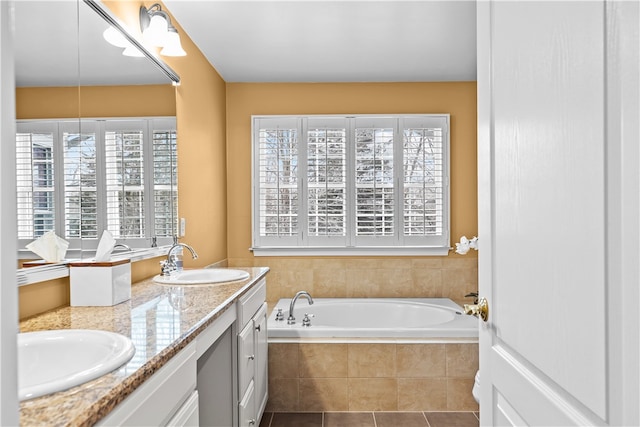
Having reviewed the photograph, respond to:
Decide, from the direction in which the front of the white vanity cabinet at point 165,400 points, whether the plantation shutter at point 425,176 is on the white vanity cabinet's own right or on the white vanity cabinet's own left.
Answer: on the white vanity cabinet's own left

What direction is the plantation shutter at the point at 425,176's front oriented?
toward the camera

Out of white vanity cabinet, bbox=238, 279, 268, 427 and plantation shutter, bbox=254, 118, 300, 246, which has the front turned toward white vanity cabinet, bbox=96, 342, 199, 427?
the plantation shutter

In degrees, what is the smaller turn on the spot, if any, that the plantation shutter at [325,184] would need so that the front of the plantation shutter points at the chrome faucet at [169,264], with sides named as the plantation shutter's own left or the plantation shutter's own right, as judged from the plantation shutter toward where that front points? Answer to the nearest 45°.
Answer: approximately 45° to the plantation shutter's own right

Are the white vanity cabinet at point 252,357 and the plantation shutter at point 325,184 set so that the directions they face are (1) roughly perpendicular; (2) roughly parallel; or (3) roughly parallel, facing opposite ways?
roughly perpendicular

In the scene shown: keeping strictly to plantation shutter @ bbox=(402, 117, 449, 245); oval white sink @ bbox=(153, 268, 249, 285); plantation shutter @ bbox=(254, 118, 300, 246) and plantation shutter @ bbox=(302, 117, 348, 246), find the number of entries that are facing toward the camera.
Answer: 3

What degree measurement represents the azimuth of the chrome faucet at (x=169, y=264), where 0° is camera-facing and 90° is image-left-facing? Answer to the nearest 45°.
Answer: approximately 315°

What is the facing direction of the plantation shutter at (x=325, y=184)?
toward the camera

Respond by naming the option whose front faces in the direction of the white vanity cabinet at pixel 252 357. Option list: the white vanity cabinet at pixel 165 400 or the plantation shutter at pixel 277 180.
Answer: the plantation shutter

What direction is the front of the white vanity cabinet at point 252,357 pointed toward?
to the viewer's right

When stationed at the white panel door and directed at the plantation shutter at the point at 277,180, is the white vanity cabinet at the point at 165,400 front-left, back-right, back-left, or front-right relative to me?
front-left

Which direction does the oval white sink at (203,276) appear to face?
to the viewer's right

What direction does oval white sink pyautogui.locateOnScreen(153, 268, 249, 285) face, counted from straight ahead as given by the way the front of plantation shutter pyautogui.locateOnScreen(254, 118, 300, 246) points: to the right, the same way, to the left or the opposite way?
to the left
